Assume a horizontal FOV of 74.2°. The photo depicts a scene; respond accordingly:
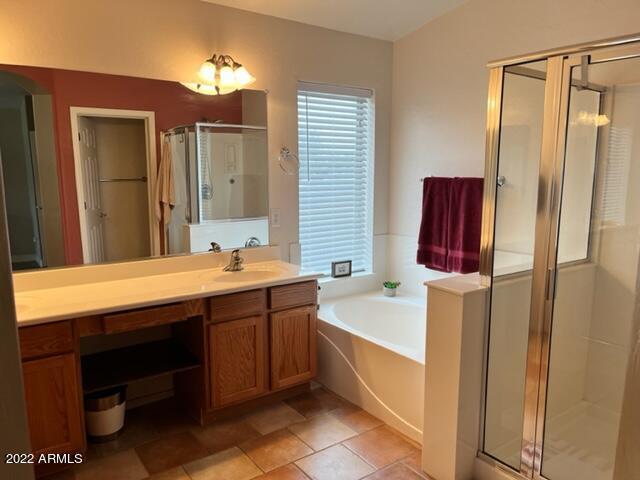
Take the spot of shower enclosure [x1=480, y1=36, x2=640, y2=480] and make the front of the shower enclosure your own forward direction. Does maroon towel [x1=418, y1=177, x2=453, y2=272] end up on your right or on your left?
on your right

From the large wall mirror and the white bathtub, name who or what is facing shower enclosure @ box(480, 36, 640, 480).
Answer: the large wall mirror

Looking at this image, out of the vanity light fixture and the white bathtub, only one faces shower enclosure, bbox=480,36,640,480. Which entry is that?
the vanity light fixture

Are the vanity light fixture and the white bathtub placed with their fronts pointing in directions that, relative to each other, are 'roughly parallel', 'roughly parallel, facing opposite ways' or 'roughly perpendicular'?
roughly perpendicular
